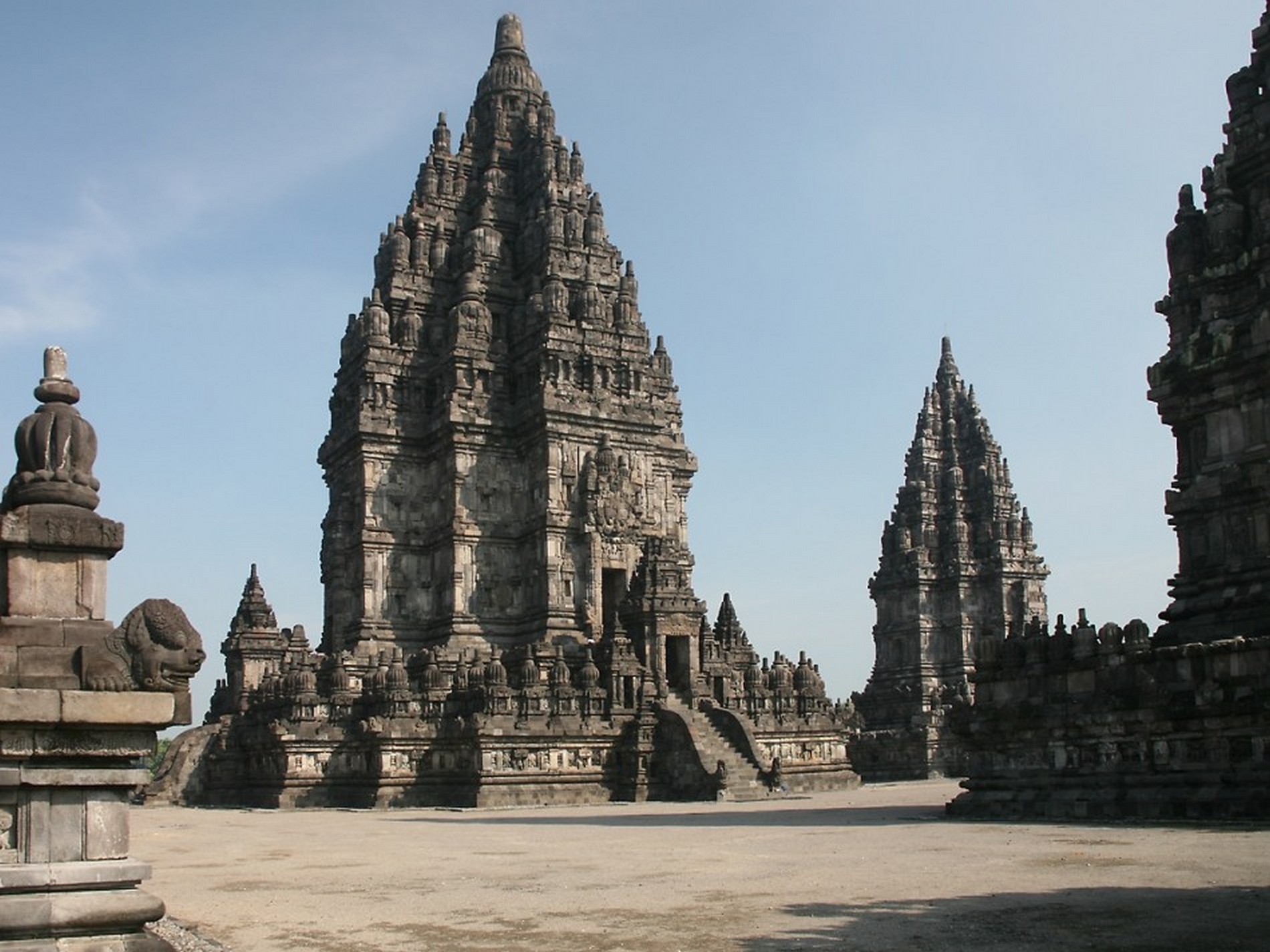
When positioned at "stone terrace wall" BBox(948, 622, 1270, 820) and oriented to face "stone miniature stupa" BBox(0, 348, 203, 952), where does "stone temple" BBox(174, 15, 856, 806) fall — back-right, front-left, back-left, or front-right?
back-right

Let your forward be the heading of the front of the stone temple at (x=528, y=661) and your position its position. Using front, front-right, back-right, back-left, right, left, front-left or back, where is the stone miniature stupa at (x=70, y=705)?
front-right

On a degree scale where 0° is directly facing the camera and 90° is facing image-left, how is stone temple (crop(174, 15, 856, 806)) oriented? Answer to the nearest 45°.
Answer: approximately 315°

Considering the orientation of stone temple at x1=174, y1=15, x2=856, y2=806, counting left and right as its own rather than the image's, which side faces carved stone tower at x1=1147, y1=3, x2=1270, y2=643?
front

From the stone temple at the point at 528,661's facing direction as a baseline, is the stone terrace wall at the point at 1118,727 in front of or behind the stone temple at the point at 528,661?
in front

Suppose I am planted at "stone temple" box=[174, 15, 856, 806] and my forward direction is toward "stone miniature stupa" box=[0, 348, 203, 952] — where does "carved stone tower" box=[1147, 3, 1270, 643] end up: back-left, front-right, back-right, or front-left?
front-left
